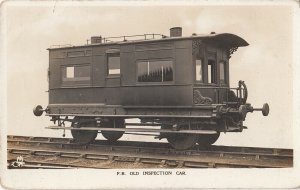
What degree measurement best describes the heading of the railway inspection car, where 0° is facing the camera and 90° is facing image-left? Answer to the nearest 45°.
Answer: approximately 315°
